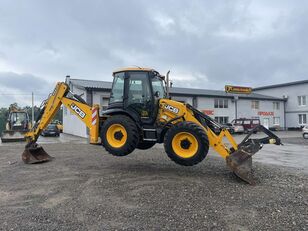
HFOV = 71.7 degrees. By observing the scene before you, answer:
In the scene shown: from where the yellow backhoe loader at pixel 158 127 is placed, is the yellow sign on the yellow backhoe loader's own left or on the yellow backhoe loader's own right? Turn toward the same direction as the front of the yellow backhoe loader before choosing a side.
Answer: on the yellow backhoe loader's own left

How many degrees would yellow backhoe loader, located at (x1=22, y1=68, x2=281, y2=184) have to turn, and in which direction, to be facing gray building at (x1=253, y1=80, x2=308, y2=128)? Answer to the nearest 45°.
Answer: approximately 45° to its left

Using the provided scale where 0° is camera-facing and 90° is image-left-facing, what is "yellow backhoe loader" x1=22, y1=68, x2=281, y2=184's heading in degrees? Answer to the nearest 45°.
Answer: approximately 270°
